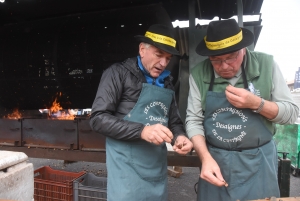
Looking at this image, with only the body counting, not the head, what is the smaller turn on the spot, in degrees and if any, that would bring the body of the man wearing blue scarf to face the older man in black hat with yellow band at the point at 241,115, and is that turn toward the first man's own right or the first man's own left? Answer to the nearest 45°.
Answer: approximately 45° to the first man's own left

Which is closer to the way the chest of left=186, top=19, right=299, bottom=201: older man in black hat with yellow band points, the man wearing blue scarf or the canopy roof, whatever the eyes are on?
the man wearing blue scarf

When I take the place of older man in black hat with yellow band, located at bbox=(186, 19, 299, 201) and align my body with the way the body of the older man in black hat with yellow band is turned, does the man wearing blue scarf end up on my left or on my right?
on my right

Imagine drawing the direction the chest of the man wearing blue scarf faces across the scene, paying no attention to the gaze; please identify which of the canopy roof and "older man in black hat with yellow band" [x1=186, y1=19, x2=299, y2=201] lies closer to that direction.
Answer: the older man in black hat with yellow band

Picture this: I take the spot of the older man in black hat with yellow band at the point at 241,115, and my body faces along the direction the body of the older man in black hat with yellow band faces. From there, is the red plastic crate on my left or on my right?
on my right

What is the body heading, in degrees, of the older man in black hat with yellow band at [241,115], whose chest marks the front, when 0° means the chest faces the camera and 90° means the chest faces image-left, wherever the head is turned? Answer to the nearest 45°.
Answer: approximately 0°

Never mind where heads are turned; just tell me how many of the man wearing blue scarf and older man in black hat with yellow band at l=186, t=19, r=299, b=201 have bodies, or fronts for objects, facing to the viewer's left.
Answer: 0
